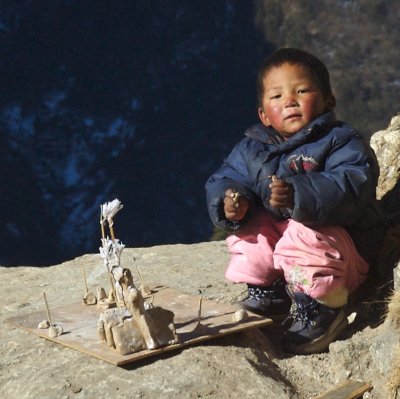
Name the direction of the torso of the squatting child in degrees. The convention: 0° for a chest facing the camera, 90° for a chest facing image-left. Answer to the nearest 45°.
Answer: approximately 45°

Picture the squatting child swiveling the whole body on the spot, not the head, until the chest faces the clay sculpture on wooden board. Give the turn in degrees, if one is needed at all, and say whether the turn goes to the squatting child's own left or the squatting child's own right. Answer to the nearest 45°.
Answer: approximately 45° to the squatting child's own right

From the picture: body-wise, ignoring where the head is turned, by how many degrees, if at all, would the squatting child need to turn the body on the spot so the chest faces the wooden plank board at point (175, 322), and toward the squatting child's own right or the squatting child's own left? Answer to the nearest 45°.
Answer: approximately 45° to the squatting child's own right
